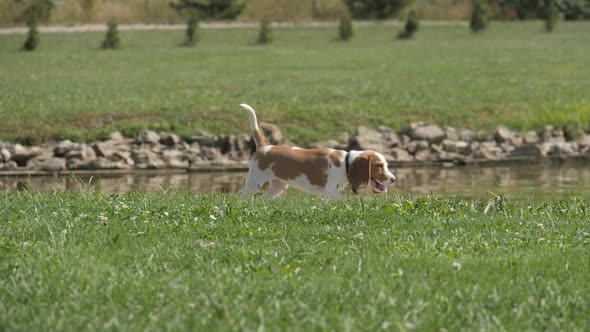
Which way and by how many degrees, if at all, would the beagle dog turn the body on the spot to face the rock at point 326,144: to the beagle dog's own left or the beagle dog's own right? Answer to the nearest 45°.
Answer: approximately 90° to the beagle dog's own left

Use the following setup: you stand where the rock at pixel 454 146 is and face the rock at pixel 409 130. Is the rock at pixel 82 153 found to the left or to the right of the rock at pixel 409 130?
left

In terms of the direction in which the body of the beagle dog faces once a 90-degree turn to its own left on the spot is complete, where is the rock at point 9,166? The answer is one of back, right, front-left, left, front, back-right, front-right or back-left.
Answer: front-left

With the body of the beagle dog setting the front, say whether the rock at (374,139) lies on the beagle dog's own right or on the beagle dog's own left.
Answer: on the beagle dog's own left

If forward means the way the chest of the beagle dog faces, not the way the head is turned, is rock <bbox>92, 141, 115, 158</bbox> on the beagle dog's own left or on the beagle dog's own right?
on the beagle dog's own left

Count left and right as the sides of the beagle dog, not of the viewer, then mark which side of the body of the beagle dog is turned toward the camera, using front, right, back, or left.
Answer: right

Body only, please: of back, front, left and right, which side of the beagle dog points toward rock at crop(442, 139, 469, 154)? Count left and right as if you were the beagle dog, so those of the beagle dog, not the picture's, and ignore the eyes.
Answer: left

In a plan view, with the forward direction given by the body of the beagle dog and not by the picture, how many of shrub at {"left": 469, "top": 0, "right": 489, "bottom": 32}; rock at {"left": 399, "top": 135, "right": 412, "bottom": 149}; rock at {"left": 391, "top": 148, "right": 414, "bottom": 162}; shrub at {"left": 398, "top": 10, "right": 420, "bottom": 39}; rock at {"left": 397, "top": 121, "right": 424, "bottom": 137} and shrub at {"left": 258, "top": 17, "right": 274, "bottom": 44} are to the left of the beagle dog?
6

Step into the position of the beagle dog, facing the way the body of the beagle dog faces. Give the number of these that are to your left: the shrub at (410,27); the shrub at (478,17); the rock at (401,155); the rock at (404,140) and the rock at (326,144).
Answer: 5

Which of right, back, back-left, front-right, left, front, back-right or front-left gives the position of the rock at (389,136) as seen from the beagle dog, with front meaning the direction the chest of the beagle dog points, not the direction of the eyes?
left

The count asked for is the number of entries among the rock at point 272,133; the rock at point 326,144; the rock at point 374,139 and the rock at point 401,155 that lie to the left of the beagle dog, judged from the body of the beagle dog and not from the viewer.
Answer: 4

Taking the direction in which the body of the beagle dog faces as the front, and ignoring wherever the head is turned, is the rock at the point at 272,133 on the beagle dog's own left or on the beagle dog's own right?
on the beagle dog's own left

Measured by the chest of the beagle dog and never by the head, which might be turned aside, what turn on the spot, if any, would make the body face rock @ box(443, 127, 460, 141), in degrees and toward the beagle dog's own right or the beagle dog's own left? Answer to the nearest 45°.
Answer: approximately 90° to the beagle dog's own left
